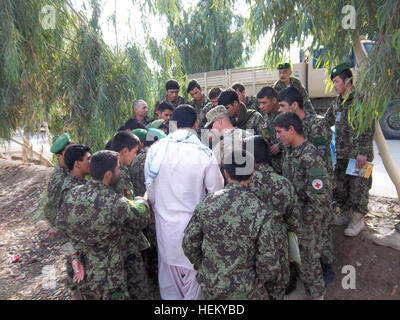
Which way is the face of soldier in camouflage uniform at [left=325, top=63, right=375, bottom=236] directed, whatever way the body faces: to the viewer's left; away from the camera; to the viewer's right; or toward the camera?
to the viewer's left

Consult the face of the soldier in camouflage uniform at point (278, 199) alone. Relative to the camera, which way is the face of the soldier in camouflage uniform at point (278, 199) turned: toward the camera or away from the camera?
away from the camera

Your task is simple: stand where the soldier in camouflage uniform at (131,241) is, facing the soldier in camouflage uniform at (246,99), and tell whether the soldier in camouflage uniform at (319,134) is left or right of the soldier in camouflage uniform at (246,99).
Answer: right

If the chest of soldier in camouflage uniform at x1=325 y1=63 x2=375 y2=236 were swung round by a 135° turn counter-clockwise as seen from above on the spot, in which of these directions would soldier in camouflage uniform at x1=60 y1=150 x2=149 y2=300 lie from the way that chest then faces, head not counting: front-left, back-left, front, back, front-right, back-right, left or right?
back-right

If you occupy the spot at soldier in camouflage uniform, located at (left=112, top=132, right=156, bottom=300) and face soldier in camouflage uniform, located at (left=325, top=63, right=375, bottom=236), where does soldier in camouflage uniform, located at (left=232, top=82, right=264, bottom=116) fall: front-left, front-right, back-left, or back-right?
front-left

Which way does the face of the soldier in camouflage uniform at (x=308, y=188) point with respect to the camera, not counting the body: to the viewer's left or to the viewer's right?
to the viewer's left

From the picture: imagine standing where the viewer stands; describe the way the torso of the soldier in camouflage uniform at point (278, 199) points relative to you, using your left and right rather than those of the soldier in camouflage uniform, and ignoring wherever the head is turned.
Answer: facing away from the viewer and to the left of the viewer

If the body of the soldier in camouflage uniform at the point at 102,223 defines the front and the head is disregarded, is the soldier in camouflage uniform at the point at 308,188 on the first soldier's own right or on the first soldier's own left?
on the first soldier's own right

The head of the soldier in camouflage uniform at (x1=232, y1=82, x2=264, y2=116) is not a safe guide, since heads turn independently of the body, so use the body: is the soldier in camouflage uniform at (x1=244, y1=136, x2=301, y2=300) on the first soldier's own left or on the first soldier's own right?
on the first soldier's own left

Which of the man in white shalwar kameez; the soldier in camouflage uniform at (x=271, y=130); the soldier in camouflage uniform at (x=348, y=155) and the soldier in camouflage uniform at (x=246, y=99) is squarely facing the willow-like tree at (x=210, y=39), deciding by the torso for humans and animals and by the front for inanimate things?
the man in white shalwar kameez

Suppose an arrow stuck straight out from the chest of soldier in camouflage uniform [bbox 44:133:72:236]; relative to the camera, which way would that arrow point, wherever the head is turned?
to the viewer's right

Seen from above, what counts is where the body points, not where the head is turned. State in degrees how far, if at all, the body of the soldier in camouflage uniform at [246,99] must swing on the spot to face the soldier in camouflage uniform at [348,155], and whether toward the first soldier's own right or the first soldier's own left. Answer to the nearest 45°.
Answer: approximately 90° to the first soldier's own left

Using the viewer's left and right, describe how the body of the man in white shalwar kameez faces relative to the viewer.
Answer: facing away from the viewer

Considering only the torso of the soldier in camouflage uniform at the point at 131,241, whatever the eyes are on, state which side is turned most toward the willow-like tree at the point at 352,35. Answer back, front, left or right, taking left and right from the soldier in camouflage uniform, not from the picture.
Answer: front

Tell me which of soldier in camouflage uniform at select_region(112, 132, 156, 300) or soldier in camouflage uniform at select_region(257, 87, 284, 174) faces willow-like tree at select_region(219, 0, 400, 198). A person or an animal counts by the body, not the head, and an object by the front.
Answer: soldier in camouflage uniform at select_region(112, 132, 156, 300)

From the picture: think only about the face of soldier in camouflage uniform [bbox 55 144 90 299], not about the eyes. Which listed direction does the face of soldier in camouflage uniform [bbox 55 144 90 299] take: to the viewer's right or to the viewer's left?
to the viewer's right

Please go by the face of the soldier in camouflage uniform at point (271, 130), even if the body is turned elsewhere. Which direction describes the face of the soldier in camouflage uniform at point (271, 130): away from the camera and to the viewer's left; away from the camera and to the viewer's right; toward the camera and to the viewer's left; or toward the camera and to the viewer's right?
toward the camera and to the viewer's left
